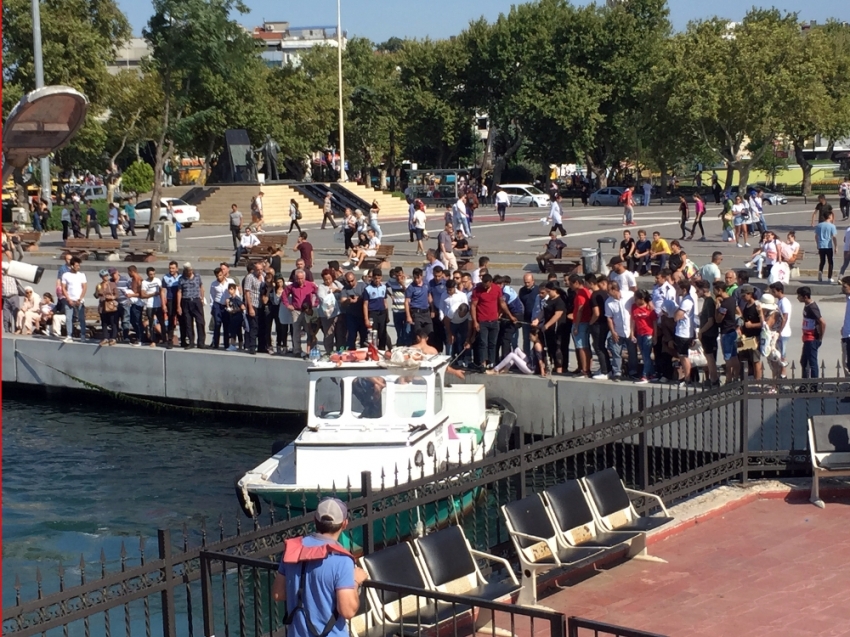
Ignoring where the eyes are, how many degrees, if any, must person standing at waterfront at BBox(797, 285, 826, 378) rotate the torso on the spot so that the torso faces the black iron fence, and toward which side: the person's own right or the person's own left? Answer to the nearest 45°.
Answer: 0° — they already face it

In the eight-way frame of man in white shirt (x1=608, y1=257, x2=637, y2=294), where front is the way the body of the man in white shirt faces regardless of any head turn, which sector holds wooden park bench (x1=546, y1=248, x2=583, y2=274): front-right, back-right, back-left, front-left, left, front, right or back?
back-right

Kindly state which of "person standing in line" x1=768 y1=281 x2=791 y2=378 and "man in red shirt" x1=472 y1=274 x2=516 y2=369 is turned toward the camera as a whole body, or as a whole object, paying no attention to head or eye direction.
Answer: the man in red shirt

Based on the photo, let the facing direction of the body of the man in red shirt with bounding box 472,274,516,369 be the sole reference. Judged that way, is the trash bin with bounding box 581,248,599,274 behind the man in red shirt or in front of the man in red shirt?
behind

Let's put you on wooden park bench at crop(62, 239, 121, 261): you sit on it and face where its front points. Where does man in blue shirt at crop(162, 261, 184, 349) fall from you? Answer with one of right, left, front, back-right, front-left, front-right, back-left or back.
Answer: front

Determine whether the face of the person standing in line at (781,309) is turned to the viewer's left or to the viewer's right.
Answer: to the viewer's left

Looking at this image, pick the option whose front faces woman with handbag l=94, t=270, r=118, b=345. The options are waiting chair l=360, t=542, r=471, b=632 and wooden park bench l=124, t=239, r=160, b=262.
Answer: the wooden park bench

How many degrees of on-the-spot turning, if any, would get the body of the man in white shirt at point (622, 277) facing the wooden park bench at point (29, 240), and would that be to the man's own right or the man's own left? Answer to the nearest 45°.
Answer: approximately 90° to the man's own right

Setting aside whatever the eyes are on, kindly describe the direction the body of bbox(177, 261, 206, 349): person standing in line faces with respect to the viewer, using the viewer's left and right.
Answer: facing the viewer

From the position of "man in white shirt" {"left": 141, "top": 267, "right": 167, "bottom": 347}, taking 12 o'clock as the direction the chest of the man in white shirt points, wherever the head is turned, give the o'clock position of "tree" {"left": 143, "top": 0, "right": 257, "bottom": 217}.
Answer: The tree is roughly at 6 o'clock from the man in white shirt.

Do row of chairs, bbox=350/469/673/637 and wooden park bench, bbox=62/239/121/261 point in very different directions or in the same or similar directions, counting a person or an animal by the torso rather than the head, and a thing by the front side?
same or similar directions

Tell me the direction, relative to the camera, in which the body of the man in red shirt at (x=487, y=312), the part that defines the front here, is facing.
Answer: toward the camera

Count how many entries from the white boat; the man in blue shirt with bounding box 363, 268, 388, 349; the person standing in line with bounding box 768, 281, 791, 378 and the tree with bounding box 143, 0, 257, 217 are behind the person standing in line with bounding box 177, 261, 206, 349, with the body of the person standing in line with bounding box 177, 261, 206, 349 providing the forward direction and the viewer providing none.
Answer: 1

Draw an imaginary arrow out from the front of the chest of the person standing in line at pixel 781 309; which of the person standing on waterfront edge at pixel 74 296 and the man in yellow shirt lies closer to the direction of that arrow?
the person standing on waterfront edge

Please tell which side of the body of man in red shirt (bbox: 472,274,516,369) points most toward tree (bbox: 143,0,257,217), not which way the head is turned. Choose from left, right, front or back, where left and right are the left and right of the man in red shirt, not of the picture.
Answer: back

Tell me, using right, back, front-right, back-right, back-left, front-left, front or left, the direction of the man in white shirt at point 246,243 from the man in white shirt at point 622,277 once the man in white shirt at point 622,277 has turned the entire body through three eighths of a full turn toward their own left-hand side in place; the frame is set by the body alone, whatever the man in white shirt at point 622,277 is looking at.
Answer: back-left
